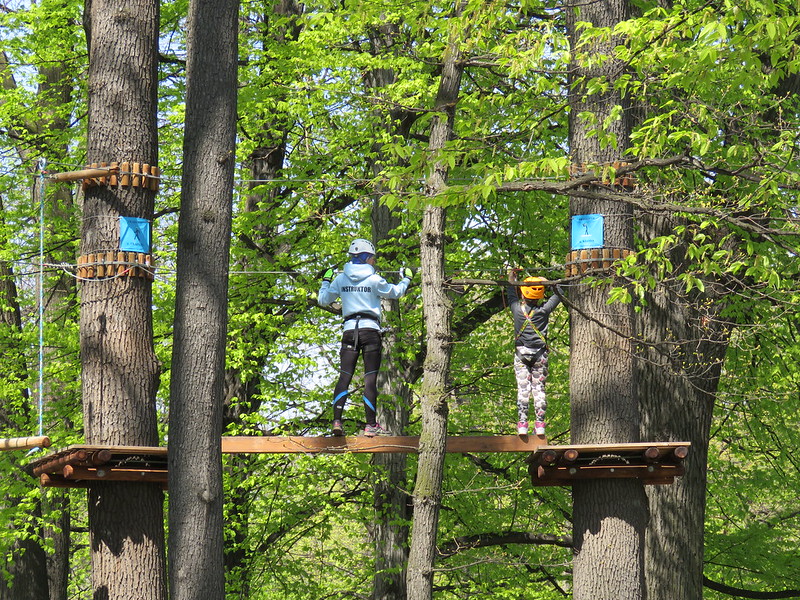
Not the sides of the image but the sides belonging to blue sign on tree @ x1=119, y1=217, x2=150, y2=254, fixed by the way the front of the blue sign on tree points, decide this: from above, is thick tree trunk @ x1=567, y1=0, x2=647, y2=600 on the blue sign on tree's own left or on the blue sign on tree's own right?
on the blue sign on tree's own left

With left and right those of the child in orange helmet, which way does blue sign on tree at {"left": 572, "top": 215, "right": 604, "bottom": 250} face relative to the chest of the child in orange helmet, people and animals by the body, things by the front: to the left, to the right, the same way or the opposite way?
the opposite way

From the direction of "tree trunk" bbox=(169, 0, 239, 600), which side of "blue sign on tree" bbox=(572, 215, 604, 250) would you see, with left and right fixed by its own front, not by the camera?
right

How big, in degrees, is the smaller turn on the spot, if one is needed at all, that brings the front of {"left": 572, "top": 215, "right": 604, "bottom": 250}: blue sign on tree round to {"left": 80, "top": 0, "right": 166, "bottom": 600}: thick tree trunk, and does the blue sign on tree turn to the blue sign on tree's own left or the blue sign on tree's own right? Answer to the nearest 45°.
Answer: approximately 90° to the blue sign on tree's own right

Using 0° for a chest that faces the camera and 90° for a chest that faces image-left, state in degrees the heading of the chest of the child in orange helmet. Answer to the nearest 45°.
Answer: approximately 180°

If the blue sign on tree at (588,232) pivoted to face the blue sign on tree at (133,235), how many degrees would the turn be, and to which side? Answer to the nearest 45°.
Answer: approximately 90° to its right

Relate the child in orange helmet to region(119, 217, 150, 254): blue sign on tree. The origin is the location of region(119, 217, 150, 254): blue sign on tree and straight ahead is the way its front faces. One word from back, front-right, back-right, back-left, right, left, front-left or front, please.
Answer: left

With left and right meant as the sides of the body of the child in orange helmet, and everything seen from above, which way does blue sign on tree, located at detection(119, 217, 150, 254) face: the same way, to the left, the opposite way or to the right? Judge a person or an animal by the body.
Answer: the opposite way

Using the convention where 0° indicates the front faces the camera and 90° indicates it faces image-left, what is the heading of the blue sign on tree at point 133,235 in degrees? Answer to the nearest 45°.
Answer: approximately 0°
